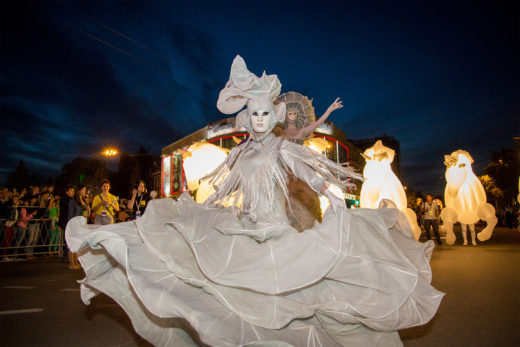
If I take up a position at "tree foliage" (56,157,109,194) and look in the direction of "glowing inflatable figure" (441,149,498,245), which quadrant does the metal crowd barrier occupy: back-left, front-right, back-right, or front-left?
front-right

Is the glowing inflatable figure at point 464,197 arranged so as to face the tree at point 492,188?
no

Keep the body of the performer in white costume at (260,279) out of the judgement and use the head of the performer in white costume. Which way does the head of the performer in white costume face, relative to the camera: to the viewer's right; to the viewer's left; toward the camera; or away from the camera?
toward the camera

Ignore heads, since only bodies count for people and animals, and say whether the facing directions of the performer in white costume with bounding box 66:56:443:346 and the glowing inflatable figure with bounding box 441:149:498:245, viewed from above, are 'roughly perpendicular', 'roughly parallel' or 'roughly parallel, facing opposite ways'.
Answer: roughly parallel

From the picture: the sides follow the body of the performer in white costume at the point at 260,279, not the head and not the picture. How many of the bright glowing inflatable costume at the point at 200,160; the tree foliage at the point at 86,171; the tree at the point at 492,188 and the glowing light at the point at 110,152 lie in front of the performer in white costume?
0

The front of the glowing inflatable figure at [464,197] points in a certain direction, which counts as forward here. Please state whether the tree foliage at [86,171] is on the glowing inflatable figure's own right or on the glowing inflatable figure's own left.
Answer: on the glowing inflatable figure's own right

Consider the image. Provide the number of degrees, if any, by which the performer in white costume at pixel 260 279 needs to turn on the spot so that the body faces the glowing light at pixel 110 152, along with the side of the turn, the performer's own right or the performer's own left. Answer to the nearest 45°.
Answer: approximately 135° to the performer's own right

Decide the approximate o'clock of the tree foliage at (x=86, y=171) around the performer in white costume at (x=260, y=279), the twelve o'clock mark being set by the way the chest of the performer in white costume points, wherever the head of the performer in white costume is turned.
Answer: The tree foliage is roughly at 5 o'clock from the performer in white costume.

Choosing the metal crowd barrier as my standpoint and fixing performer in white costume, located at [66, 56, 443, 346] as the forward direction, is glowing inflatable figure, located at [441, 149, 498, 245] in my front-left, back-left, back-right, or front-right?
front-left

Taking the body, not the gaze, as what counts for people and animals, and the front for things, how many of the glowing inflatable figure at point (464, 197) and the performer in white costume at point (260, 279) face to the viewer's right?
0

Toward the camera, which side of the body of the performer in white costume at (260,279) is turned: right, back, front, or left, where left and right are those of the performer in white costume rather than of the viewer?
front

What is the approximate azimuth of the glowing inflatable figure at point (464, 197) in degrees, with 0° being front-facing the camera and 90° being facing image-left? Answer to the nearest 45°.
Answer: approximately 45°

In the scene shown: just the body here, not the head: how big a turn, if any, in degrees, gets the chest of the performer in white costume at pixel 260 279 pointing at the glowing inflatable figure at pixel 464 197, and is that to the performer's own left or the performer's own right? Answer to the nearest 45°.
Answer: approximately 135° to the performer's own left
